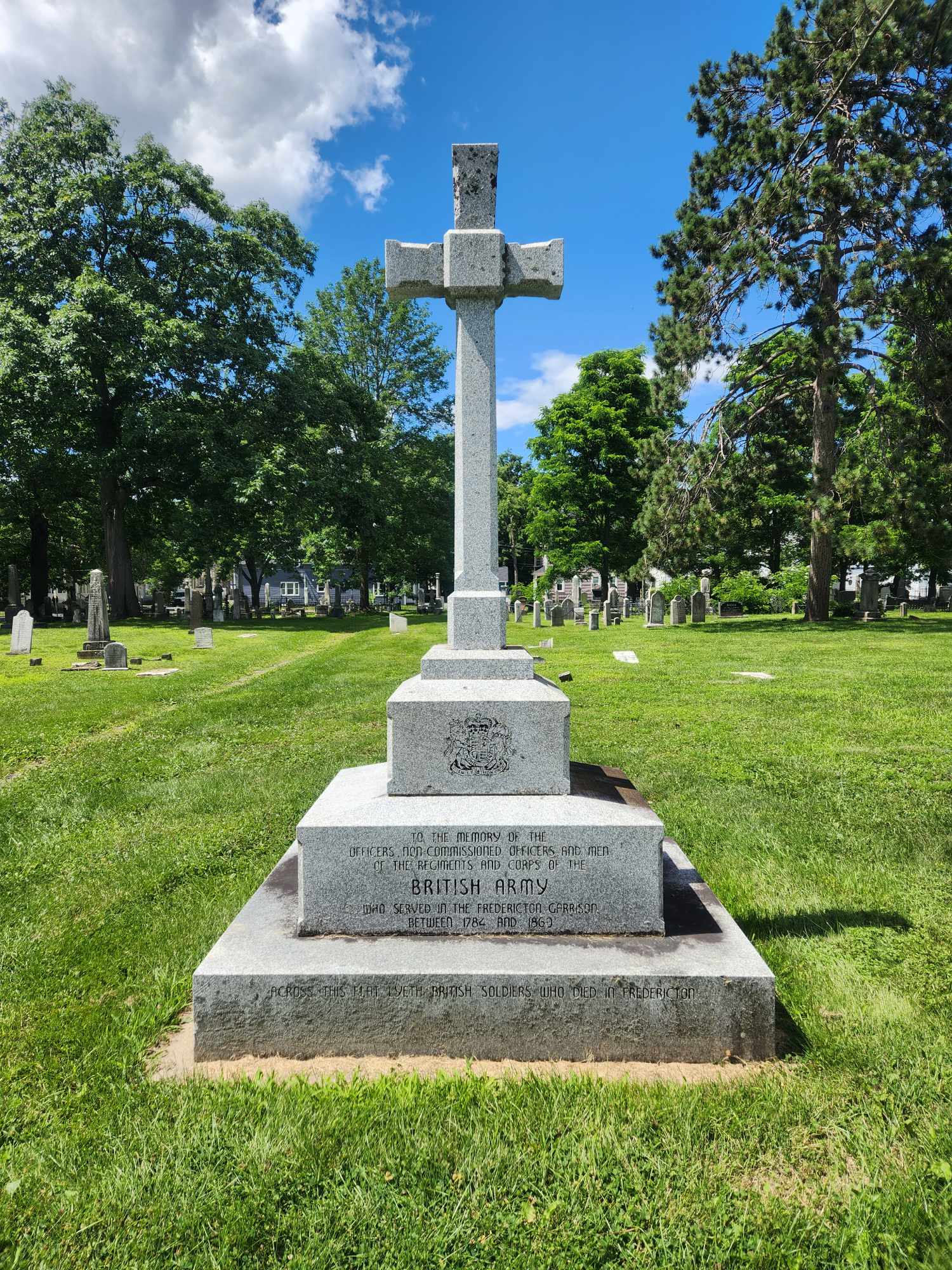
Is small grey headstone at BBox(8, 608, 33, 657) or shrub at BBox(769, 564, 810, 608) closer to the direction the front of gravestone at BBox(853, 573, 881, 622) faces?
the small grey headstone

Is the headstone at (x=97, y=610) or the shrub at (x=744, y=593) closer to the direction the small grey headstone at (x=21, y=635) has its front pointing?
the headstone

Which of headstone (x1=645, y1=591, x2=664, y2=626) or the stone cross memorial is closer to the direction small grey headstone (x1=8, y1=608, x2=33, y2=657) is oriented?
the stone cross memorial

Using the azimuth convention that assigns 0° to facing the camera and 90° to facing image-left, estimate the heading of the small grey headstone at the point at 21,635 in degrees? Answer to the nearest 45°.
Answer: approximately 0°

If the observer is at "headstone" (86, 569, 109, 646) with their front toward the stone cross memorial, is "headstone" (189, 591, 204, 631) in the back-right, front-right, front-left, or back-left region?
back-left

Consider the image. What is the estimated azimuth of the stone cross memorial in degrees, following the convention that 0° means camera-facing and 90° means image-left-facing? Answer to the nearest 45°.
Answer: approximately 0°
